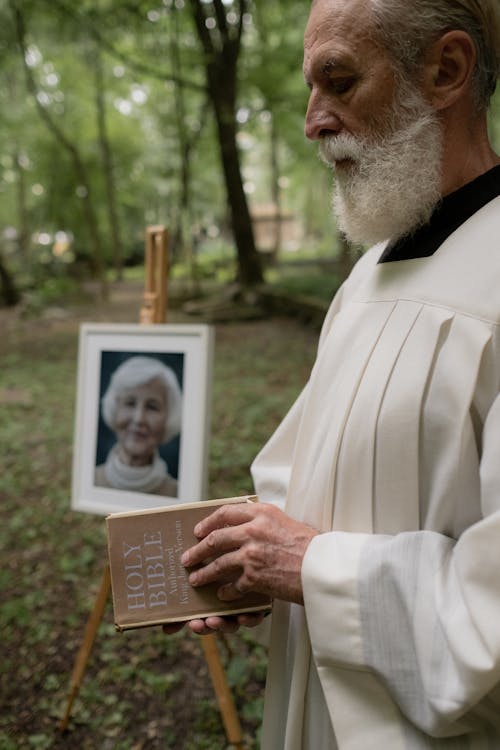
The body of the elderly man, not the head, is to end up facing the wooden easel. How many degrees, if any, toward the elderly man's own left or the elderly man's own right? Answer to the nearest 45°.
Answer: approximately 90° to the elderly man's own right

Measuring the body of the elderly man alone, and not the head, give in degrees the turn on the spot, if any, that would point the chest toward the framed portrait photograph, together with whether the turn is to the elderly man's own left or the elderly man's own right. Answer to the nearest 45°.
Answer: approximately 90° to the elderly man's own right

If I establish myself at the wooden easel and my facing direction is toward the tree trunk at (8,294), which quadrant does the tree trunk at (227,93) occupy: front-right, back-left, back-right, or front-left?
front-right

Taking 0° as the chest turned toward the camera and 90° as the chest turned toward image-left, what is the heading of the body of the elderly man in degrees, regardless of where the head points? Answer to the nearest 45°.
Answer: approximately 45°

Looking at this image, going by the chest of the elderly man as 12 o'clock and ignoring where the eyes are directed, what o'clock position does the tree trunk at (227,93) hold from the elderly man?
The tree trunk is roughly at 4 o'clock from the elderly man.

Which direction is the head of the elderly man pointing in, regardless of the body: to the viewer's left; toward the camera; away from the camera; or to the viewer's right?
to the viewer's left

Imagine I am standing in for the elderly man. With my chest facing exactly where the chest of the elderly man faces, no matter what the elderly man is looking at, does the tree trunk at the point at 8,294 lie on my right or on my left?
on my right
